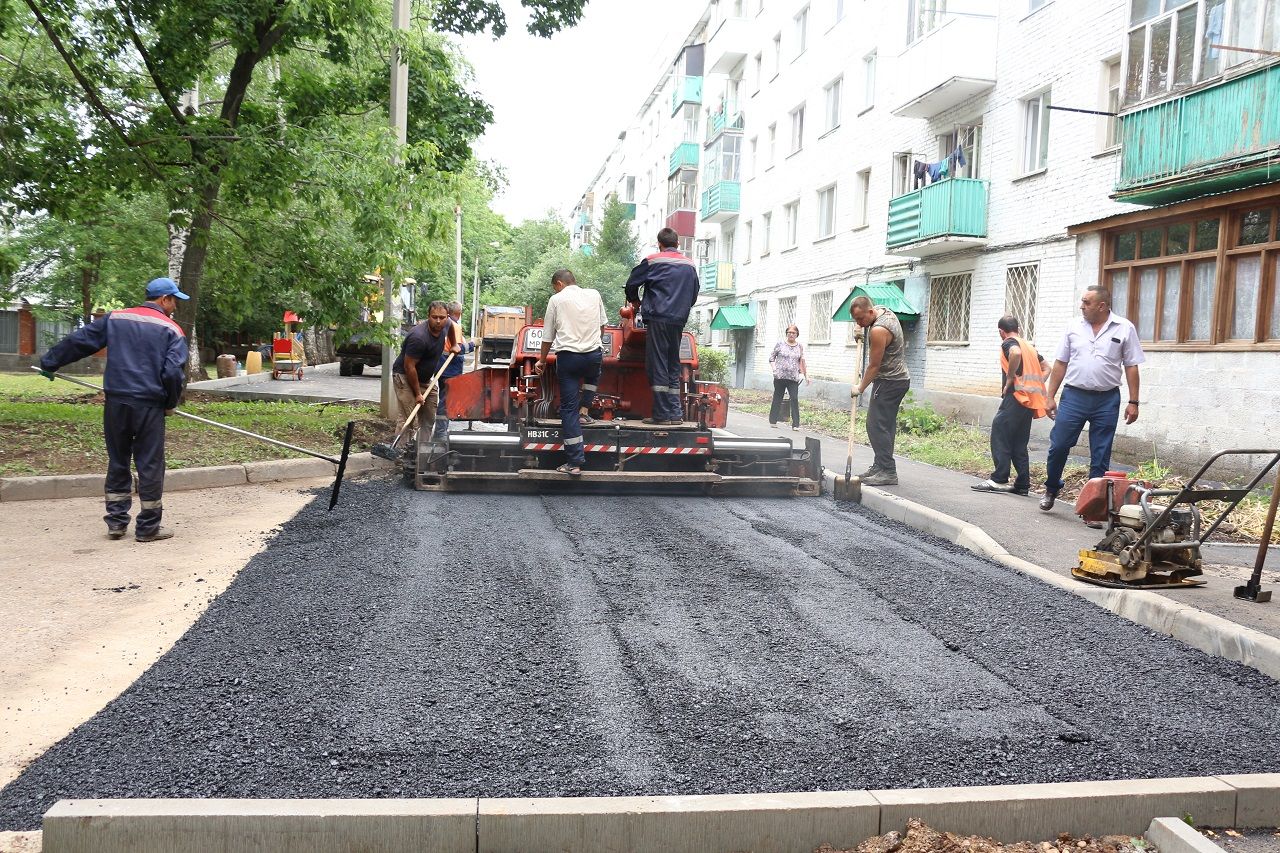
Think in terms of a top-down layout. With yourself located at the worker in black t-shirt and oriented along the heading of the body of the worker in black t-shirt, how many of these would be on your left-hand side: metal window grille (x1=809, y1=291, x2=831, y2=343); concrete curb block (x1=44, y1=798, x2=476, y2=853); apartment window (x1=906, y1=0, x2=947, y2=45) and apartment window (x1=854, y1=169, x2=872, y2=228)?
3

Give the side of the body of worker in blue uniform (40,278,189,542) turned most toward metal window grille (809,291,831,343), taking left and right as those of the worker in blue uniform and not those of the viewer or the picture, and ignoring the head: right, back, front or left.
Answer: front

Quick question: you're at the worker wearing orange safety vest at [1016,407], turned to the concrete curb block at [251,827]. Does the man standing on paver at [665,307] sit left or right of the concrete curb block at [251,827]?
right

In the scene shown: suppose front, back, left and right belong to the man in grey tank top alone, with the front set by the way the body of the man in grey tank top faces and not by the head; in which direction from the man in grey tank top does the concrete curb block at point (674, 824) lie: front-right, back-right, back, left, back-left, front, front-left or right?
left

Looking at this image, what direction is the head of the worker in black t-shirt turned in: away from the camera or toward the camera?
toward the camera

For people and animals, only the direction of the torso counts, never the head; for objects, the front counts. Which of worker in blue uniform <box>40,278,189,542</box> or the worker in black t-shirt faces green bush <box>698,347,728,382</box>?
the worker in blue uniform

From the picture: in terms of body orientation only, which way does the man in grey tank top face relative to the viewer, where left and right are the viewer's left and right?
facing to the left of the viewer

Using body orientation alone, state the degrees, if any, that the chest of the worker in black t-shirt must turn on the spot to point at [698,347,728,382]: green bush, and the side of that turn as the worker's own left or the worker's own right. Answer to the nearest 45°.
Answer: approximately 90° to the worker's own left

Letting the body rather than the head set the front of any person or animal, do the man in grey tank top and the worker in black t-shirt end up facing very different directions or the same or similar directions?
very different directions

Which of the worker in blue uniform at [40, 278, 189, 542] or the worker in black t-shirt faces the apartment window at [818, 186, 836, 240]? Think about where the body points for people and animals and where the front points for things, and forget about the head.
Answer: the worker in blue uniform

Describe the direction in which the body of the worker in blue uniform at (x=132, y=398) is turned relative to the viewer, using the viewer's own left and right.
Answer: facing away from the viewer and to the right of the viewer

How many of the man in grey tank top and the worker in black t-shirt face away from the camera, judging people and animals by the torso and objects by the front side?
0

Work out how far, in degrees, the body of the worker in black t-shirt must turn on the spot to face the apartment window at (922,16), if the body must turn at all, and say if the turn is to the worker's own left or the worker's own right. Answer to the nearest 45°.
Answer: approximately 90° to the worker's own left

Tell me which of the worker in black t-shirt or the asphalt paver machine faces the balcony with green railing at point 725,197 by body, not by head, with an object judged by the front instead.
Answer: the asphalt paver machine

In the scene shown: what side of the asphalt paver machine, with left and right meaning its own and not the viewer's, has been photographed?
back

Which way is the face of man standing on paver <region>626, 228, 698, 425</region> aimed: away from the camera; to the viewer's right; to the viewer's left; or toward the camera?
away from the camera

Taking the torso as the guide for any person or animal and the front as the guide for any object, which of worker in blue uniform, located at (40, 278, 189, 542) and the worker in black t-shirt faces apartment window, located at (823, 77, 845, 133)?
the worker in blue uniform

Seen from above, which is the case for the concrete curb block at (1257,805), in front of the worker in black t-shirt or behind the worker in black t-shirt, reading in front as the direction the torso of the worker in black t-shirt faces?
in front

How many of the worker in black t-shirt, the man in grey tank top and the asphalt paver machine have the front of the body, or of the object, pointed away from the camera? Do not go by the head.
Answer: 1

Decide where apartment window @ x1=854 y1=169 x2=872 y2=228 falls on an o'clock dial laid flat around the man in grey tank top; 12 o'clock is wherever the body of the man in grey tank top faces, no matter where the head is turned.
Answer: The apartment window is roughly at 3 o'clock from the man in grey tank top.
